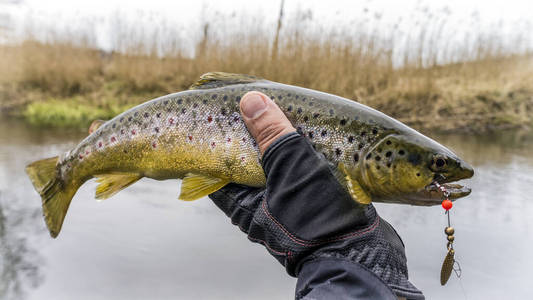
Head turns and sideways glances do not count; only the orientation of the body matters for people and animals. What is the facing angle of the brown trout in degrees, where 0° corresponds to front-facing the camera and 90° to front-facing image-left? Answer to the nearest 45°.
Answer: approximately 270°
